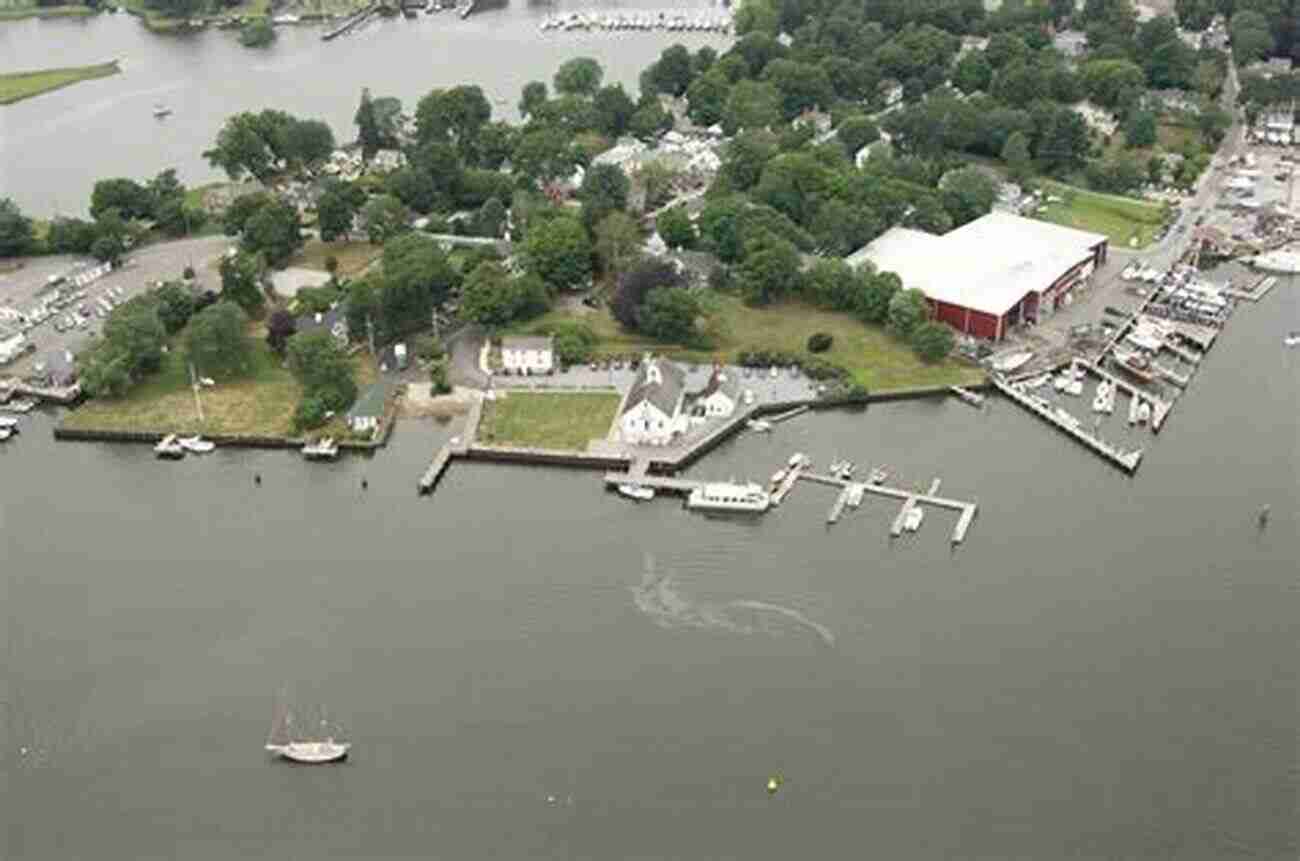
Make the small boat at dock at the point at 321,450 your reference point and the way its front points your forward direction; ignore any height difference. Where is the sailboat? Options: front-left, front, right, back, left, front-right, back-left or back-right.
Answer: left

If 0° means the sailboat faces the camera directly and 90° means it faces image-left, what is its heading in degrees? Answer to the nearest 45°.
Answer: approximately 90°

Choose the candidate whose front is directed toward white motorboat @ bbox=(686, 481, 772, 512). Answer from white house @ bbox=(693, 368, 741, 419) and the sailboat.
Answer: the white house

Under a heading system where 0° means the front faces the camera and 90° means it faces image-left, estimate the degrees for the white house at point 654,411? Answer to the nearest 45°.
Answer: approximately 0°

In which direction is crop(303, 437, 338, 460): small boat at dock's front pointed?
to the viewer's left

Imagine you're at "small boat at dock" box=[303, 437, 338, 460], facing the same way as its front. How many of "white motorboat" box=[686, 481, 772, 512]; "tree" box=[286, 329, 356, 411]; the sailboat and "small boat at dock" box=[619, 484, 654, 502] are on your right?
1

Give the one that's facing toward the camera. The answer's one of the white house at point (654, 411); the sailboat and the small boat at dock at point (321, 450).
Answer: the white house

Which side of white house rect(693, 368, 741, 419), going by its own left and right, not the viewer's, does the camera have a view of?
front

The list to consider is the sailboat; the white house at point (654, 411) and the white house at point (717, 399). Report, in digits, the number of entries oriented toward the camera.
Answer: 2

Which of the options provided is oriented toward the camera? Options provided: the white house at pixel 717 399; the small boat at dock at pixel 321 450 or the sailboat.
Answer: the white house

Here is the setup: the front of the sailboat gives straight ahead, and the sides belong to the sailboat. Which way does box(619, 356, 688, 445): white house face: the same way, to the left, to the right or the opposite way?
to the left

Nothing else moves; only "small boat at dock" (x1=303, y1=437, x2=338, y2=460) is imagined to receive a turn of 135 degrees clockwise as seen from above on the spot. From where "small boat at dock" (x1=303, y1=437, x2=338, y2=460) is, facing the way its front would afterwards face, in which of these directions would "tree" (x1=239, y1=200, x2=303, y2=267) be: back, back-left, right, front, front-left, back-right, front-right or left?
front-left

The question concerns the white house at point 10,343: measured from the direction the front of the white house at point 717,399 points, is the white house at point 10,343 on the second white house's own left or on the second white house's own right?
on the second white house's own right
